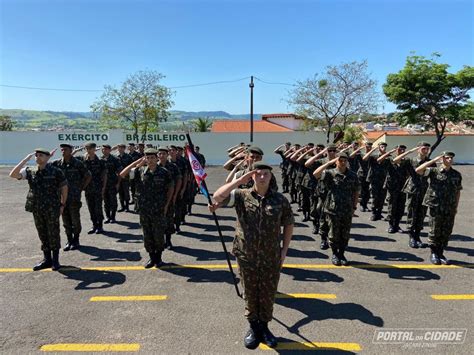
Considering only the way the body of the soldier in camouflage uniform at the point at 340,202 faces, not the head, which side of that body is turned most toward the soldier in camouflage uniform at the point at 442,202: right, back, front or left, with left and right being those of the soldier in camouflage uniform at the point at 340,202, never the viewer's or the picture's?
left

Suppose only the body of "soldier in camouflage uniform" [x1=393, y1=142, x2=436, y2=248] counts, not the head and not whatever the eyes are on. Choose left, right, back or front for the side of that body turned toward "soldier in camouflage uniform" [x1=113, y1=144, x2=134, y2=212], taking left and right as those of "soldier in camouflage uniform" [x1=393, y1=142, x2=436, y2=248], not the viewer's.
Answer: right

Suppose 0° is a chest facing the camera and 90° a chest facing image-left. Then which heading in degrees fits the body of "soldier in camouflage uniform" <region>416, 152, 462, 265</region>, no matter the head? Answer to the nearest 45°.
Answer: approximately 0°

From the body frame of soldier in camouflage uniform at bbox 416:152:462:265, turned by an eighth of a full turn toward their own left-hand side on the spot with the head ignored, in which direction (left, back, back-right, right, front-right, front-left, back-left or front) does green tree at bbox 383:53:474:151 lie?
back-left

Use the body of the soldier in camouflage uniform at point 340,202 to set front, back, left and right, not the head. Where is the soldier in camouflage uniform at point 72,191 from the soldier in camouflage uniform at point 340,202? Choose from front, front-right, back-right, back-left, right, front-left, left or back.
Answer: right

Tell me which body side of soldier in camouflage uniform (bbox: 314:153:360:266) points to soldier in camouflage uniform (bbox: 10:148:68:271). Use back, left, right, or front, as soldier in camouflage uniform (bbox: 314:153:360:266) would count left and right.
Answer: right

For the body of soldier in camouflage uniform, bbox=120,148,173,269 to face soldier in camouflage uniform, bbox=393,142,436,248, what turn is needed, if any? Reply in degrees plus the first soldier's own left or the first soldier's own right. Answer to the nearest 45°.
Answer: approximately 90° to the first soldier's own left

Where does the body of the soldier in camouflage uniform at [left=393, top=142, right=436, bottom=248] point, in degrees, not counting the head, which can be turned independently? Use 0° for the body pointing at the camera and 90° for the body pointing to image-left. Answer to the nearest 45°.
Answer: approximately 0°

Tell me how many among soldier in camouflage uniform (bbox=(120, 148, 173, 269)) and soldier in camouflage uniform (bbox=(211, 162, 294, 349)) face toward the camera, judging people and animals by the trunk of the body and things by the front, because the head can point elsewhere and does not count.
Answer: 2

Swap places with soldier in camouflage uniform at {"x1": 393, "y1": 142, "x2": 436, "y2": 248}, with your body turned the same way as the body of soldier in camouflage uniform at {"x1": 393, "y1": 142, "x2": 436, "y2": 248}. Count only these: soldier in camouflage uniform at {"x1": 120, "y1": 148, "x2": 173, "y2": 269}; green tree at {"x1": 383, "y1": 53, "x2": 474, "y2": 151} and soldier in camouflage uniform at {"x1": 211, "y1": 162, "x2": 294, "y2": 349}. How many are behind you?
1

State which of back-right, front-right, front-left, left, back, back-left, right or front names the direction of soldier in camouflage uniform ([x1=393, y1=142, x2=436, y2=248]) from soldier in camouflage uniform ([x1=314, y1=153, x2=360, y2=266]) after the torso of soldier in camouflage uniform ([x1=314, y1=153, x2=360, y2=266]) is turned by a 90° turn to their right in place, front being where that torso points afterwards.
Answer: back-right
